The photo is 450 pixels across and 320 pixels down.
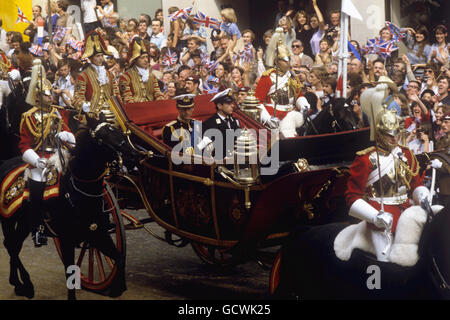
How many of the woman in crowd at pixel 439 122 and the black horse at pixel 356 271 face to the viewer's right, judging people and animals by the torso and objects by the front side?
1

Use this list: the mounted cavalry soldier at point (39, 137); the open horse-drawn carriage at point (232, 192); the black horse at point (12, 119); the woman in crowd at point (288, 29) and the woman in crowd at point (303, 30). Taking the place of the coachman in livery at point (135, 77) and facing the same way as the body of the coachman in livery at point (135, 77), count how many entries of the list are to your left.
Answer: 2

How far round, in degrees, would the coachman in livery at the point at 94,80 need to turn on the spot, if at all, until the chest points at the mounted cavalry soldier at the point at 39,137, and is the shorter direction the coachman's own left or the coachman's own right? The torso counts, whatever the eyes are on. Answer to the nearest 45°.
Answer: approximately 45° to the coachman's own right

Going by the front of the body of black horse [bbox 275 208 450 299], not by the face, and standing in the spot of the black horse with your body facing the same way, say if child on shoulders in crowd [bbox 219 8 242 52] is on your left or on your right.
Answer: on your left

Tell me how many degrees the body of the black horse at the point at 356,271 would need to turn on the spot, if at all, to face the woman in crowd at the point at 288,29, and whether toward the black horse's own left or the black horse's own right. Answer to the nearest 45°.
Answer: approximately 90° to the black horse's own left
